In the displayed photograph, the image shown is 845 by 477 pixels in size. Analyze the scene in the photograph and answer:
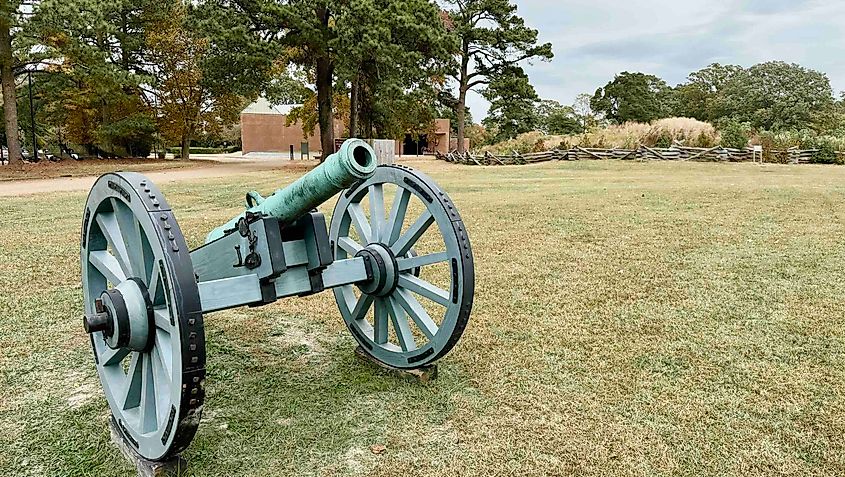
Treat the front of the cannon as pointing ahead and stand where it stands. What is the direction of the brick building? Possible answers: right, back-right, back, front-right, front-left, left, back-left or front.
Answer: back-left

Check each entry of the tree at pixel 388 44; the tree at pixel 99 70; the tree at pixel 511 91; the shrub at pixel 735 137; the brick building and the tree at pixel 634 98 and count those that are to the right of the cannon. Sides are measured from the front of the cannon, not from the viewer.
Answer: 0

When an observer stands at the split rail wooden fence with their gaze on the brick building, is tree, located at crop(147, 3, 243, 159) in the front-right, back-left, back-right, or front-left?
front-left

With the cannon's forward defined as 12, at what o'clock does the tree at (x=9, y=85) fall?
The tree is roughly at 7 o'clock from the cannon.

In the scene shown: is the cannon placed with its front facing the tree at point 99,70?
no

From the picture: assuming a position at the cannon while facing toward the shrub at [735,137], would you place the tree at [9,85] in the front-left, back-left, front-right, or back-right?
front-left

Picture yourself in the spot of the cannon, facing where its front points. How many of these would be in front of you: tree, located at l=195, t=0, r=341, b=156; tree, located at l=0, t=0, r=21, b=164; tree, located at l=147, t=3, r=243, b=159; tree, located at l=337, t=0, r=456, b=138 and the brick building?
0

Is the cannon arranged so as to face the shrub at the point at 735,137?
no

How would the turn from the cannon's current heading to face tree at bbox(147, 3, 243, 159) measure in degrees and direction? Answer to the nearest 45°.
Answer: approximately 135° to its left

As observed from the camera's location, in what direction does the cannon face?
facing the viewer and to the right of the viewer

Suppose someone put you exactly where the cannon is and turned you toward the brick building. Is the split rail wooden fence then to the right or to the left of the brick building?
right

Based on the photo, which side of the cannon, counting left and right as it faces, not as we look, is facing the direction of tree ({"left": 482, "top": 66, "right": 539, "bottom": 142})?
left
